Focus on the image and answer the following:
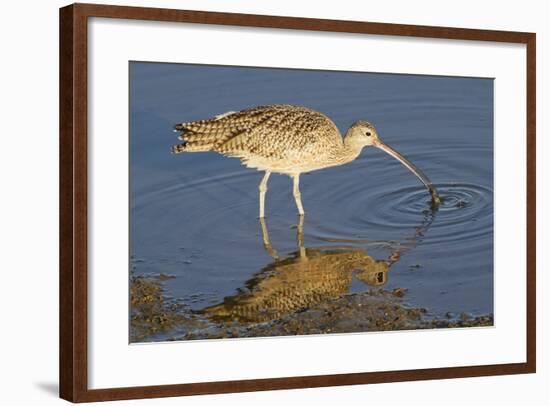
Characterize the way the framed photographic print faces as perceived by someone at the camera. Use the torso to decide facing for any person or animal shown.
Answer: facing the viewer and to the right of the viewer
